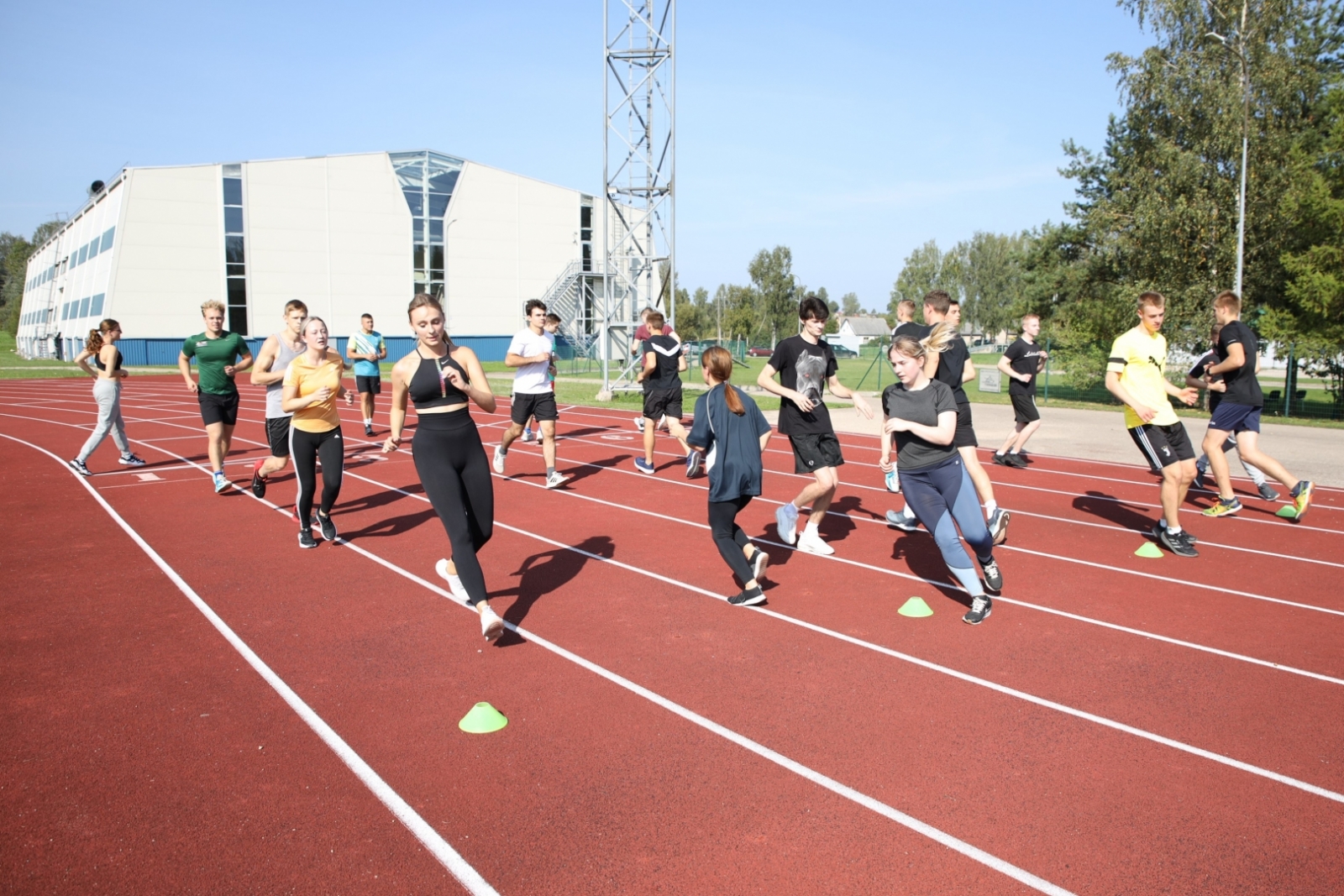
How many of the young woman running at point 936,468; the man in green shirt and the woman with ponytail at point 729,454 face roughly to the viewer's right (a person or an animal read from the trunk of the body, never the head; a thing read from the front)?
0

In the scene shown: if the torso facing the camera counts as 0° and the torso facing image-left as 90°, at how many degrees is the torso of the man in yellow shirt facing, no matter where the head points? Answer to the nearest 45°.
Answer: approximately 315°

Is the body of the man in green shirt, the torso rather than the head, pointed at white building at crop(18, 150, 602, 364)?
no

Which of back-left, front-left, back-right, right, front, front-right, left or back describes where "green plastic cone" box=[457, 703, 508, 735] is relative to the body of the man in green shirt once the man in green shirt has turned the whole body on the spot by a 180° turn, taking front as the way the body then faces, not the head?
back

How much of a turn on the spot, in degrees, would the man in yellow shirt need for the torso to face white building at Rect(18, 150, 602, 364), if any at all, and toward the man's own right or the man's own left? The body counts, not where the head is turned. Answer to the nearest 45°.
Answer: approximately 180°

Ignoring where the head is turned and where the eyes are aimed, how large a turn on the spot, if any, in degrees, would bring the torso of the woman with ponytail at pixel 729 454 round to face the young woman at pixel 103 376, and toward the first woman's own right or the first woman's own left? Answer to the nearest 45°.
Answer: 0° — they already face them

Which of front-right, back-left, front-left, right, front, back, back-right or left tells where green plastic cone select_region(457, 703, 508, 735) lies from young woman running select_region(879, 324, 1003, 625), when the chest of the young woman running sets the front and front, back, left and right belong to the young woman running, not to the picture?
front

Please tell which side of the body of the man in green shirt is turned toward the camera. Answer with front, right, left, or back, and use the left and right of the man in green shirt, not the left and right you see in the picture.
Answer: front

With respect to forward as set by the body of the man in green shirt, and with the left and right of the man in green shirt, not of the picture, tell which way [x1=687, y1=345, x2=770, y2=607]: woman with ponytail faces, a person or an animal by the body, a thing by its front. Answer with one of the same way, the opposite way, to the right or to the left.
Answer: the opposite way

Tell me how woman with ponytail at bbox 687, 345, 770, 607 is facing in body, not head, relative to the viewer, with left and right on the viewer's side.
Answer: facing away from the viewer and to the left of the viewer

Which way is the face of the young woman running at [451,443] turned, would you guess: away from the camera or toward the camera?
toward the camera

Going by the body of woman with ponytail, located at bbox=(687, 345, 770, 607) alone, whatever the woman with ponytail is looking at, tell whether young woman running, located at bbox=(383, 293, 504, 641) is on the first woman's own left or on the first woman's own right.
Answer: on the first woman's own left

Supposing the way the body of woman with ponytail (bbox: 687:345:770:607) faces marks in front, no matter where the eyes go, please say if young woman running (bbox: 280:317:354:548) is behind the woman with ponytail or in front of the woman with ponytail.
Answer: in front
